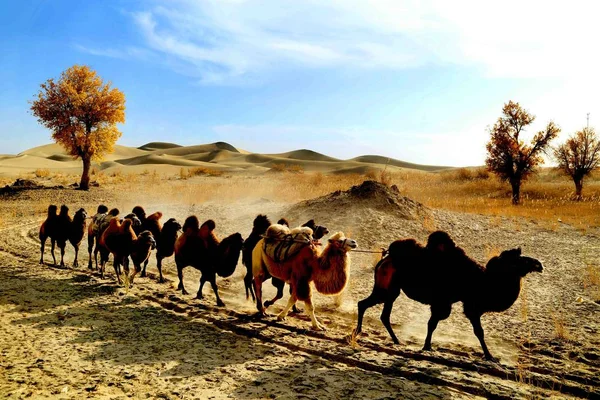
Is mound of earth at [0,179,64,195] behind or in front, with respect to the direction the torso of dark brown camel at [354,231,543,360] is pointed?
behind

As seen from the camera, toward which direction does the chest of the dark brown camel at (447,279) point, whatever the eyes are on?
to the viewer's right

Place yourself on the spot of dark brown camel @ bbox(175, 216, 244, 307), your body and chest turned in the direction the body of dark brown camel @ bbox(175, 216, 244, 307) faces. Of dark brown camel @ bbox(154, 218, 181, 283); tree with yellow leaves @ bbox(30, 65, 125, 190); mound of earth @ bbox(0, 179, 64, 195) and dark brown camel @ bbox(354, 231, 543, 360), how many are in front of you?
1

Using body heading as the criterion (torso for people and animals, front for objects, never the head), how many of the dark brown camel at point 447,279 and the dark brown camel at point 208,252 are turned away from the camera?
0

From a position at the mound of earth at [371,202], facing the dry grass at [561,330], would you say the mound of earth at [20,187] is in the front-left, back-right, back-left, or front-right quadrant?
back-right

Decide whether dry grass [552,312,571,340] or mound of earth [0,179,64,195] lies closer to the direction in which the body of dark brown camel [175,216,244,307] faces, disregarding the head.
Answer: the dry grass

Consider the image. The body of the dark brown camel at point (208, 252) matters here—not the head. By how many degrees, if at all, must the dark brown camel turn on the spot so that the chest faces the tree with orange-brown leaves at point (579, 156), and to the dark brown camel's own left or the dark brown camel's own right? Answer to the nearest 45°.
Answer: approximately 90° to the dark brown camel's own left

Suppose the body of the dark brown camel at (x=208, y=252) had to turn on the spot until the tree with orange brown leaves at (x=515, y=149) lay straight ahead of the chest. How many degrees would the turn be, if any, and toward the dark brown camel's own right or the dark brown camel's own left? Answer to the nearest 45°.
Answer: approximately 90° to the dark brown camel's own left

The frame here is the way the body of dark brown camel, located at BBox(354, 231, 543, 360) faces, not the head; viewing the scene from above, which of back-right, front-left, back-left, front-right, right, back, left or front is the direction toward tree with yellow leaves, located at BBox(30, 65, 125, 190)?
back-left

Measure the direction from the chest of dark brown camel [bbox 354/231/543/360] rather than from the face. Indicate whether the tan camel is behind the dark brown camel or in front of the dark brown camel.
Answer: behind

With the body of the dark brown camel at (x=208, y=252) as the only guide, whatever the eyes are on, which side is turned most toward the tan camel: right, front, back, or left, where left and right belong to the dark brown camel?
front

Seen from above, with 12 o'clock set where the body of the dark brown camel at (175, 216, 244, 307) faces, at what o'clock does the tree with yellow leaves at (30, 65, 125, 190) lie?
The tree with yellow leaves is roughly at 7 o'clock from the dark brown camel.

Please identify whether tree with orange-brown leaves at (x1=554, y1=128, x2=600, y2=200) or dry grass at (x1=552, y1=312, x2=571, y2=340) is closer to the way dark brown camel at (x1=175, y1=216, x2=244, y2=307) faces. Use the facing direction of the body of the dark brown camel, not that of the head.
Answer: the dry grass

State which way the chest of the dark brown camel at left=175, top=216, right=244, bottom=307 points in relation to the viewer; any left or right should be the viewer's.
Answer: facing the viewer and to the right of the viewer

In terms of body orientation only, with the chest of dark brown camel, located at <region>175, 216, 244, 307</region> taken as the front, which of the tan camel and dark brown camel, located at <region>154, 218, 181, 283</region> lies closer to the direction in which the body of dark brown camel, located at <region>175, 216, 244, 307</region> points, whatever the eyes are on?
the tan camel
